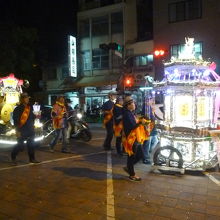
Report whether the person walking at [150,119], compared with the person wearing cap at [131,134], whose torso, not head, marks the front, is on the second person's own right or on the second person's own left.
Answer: on the second person's own left

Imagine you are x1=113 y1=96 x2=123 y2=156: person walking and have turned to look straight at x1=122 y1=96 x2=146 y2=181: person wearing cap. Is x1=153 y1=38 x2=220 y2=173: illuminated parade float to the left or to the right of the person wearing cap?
left

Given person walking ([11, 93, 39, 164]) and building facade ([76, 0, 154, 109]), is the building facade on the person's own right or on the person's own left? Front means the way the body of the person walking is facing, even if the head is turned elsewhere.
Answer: on the person's own left
